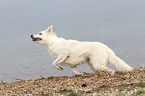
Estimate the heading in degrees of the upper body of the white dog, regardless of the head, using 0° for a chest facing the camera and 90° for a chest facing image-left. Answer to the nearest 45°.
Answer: approximately 90°
